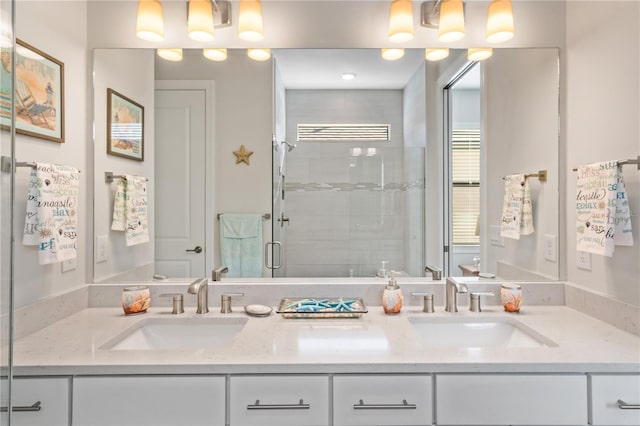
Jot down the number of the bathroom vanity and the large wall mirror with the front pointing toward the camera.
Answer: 2

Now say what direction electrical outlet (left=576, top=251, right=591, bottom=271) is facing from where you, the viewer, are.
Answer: facing the viewer and to the left of the viewer

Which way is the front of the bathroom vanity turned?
toward the camera

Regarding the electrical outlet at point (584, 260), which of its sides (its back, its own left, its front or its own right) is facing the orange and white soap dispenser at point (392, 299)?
front

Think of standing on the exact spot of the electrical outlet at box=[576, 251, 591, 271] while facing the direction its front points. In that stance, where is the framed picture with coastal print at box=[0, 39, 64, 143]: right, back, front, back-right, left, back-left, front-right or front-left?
front

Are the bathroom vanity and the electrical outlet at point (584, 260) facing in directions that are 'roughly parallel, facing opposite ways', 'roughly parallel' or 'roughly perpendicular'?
roughly perpendicular

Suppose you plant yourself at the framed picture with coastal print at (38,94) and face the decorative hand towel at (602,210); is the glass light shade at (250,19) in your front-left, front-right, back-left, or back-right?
front-left

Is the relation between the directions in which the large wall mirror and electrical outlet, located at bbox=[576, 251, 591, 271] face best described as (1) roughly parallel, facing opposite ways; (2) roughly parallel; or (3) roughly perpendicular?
roughly perpendicular

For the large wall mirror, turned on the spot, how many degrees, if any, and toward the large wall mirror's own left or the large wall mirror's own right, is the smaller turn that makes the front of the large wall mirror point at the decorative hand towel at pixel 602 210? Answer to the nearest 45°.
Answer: approximately 45° to the large wall mirror's own left

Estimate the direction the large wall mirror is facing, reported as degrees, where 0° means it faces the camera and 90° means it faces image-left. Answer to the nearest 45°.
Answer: approximately 0°
